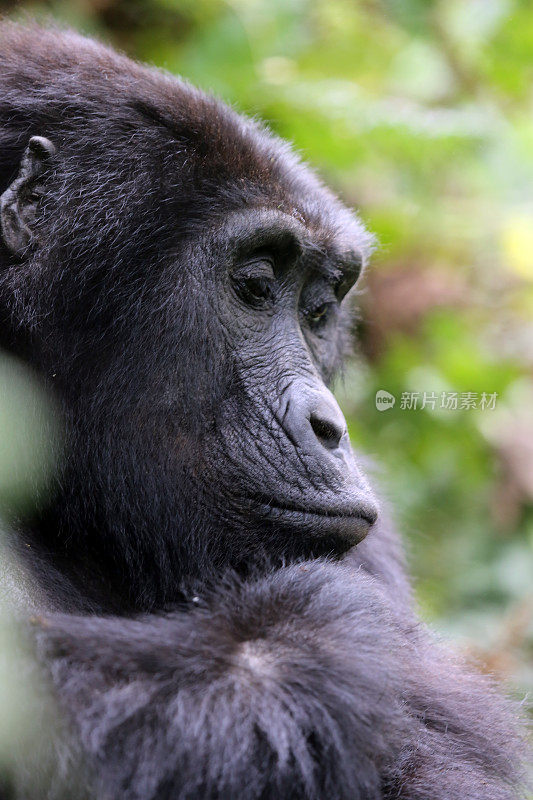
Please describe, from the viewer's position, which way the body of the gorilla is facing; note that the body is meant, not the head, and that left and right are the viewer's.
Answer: facing the viewer and to the right of the viewer
